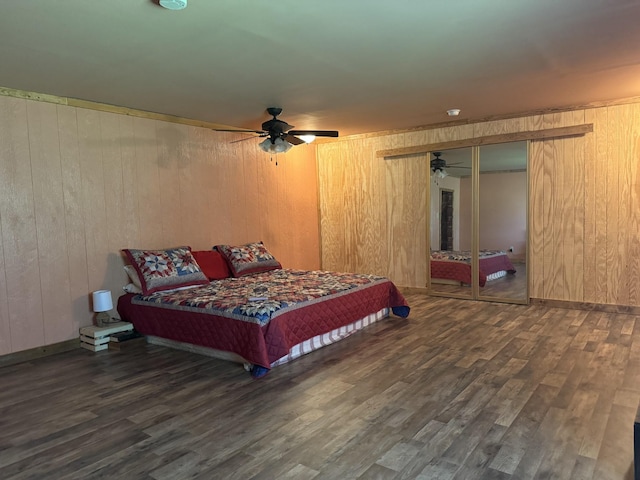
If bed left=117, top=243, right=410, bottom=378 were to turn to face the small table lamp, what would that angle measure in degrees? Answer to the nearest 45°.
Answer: approximately 135° to its right

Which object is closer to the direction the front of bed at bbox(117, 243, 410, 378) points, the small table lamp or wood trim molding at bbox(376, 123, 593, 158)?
the wood trim molding

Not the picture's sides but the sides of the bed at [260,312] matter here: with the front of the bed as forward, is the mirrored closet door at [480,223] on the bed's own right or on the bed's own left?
on the bed's own left

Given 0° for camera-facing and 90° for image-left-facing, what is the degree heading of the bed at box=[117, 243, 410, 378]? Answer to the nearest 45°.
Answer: approximately 315°

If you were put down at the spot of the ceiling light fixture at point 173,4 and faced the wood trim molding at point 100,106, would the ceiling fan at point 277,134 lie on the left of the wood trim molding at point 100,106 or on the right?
right

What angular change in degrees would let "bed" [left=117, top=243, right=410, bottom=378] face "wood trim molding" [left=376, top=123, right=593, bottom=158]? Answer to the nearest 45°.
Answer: approximately 45° to its left

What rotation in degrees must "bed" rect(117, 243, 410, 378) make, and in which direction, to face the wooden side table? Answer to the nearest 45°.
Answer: approximately 135° to its right
